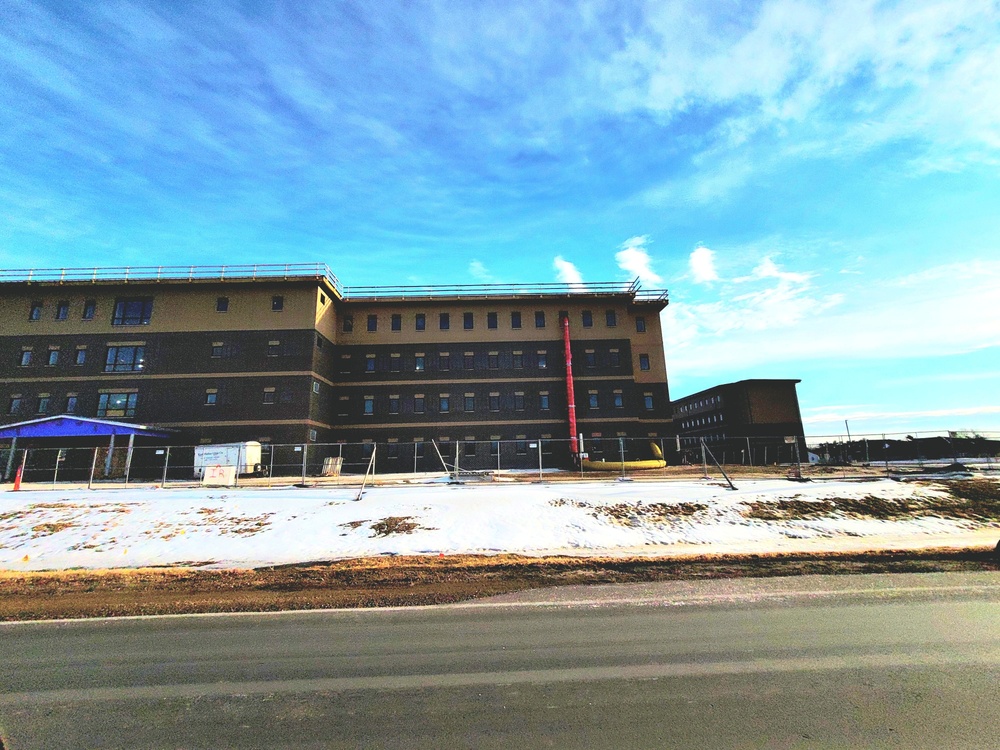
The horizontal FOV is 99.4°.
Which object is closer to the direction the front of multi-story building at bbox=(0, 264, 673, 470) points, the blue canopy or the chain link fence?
the chain link fence

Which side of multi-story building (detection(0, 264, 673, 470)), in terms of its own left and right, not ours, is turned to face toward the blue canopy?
right

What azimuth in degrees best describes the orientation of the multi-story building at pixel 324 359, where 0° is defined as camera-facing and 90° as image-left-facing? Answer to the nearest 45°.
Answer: approximately 0°
